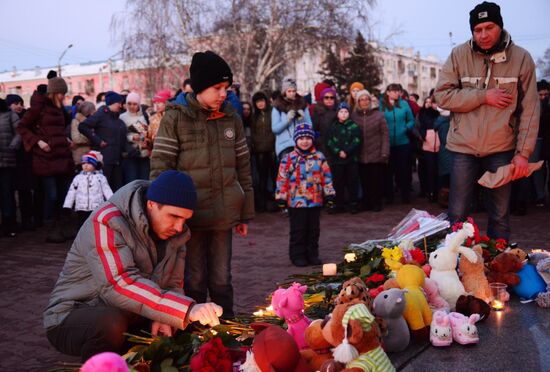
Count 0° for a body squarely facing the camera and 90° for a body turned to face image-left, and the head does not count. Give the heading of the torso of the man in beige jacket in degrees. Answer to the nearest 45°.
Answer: approximately 0°

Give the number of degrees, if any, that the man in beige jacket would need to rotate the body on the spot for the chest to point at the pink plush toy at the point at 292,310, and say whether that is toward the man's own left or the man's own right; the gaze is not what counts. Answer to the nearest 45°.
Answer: approximately 45° to the man's own right

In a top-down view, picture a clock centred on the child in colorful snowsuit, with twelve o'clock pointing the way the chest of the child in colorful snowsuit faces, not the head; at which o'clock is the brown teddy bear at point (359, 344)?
The brown teddy bear is roughly at 12 o'clock from the child in colorful snowsuit.

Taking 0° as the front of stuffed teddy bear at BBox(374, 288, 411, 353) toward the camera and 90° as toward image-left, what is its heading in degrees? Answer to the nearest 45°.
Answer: approximately 90°

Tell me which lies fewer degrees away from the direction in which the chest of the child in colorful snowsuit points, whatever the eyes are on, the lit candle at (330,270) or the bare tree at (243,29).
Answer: the lit candle

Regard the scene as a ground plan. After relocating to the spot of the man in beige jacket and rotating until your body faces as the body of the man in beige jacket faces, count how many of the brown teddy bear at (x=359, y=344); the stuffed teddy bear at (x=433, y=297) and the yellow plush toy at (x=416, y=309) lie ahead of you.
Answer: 3
